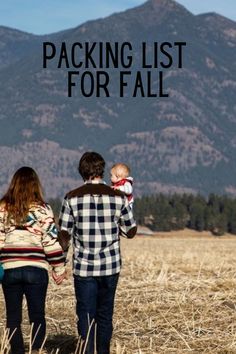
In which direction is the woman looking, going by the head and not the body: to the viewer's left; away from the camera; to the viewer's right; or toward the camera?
away from the camera

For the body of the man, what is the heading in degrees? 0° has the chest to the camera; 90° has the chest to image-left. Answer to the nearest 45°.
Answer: approximately 180°

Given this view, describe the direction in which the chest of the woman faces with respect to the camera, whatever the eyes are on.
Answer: away from the camera

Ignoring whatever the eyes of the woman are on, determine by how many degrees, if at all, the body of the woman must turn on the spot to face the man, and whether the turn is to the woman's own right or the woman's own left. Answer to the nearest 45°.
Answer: approximately 90° to the woman's own right

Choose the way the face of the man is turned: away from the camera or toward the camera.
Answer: away from the camera

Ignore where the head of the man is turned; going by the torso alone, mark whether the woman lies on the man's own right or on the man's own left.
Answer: on the man's own left

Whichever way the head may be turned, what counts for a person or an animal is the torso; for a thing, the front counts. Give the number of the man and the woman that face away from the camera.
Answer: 2
